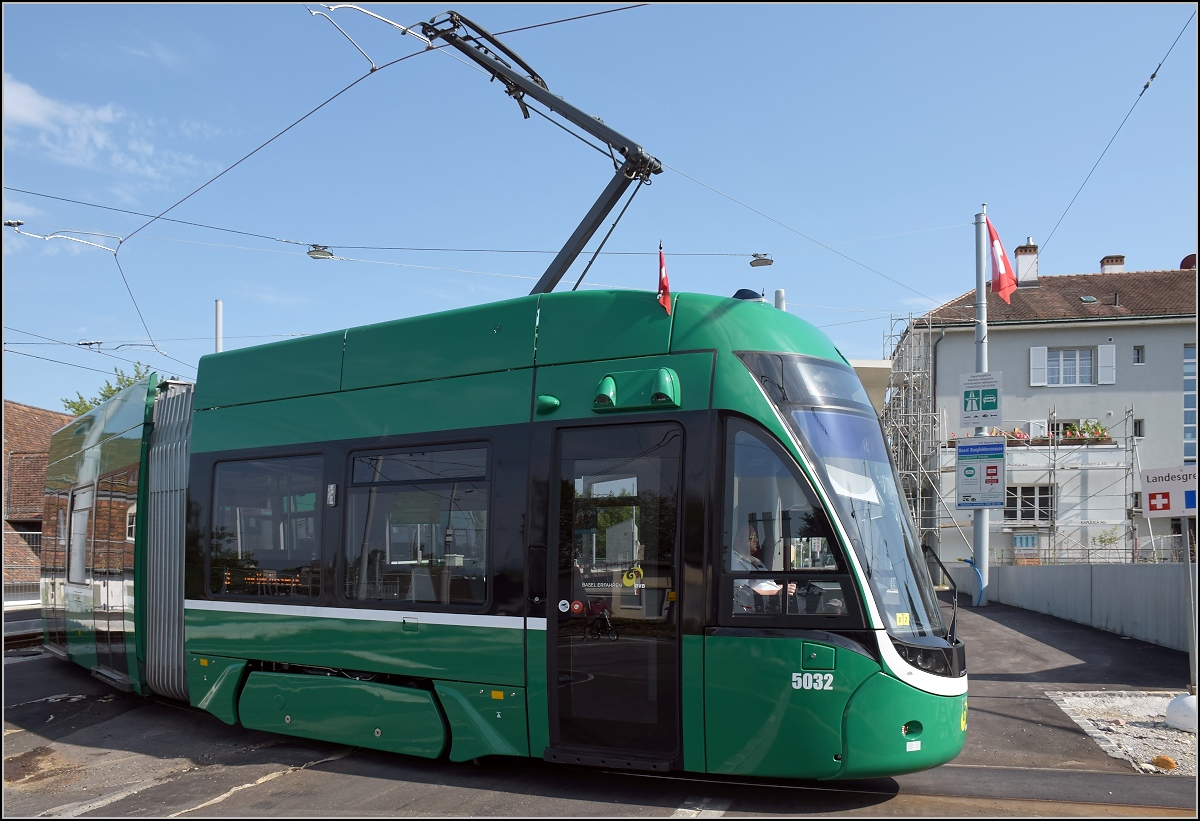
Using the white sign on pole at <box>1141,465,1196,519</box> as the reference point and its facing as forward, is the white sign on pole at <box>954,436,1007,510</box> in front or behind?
behind

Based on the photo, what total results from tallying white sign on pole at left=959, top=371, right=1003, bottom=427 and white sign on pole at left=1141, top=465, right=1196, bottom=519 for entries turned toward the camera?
2

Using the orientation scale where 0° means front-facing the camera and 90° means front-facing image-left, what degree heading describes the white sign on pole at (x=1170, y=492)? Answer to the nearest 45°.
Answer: approximately 0°

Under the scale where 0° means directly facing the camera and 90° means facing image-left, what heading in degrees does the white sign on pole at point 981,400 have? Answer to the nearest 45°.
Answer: approximately 0°

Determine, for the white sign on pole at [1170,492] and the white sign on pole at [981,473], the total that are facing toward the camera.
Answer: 2

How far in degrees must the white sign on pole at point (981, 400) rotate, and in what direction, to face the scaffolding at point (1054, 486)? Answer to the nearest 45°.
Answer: approximately 180°

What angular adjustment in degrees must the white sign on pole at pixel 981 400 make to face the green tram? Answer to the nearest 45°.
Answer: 0° — it already faces it
